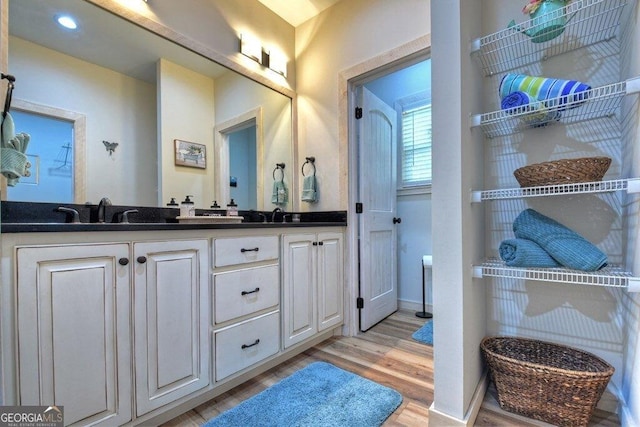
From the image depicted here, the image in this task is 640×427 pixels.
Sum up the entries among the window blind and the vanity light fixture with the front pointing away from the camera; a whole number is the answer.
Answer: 0

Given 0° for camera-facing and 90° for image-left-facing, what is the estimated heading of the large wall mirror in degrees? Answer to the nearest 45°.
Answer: approximately 315°

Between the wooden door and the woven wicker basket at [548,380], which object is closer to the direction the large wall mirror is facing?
the woven wicker basket

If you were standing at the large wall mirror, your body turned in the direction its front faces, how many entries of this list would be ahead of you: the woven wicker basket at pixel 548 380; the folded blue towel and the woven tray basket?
3

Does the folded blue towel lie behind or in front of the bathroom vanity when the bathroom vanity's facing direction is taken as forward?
in front

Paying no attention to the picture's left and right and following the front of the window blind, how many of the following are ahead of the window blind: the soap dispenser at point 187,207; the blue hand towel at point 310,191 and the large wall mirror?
3

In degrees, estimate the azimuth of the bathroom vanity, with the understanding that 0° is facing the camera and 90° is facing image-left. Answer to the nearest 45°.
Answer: approximately 315°

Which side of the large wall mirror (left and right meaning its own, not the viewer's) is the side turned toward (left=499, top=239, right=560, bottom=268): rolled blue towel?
front

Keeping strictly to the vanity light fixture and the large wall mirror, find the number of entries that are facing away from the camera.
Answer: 0

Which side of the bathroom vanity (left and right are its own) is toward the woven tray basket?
front

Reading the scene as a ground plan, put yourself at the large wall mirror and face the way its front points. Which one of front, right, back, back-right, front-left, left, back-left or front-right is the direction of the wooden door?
front-left
